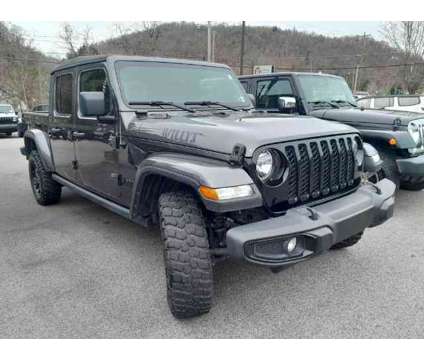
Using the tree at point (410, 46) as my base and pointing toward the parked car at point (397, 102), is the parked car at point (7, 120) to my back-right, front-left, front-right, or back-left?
front-right

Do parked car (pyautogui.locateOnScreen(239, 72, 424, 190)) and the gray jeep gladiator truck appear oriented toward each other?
no

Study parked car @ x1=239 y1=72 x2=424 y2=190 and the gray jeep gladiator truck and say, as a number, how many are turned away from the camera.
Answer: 0

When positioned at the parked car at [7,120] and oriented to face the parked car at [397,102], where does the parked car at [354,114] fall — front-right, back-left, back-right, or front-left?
front-right

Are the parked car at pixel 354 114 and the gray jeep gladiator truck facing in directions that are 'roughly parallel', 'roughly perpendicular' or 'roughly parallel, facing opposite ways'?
roughly parallel

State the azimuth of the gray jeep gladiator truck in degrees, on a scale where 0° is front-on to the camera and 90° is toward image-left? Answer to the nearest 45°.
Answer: approximately 315°

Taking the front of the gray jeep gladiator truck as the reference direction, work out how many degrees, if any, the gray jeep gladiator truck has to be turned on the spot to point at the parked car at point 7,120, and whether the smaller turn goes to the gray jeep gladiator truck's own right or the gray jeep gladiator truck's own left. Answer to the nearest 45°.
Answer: approximately 180°

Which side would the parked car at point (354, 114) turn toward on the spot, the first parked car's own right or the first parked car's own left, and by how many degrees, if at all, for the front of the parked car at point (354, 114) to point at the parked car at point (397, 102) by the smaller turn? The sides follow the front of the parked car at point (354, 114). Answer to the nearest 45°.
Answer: approximately 135° to the first parked car's own left

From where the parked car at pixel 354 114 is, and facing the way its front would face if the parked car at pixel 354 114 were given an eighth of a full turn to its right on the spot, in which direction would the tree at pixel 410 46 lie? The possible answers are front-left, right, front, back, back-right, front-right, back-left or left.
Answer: back

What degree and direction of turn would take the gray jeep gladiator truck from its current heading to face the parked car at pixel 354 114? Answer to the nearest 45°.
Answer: approximately 90° to its left

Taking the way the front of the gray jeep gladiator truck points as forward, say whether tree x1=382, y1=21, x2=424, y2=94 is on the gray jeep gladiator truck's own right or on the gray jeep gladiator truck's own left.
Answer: on the gray jeep gladiator truck's own left

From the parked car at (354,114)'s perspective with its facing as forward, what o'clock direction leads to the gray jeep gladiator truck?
The gray jeep gladiator truck is roughly at 2 o'clock from the parked car.

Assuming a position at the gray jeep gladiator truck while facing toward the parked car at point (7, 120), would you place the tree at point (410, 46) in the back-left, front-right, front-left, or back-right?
front-right

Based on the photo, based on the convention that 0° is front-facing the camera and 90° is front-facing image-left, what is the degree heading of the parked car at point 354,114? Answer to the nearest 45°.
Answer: approximately 315°
